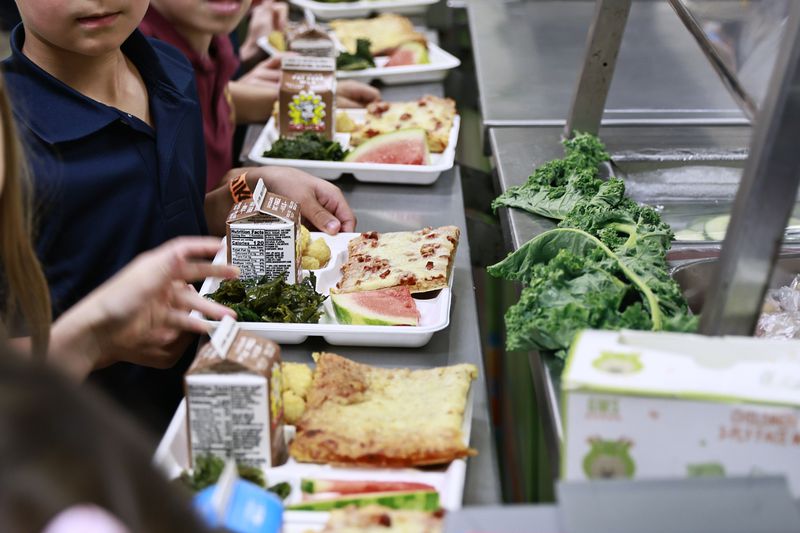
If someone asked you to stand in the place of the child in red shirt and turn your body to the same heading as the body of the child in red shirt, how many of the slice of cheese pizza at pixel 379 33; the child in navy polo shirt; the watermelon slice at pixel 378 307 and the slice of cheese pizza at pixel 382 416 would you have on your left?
1

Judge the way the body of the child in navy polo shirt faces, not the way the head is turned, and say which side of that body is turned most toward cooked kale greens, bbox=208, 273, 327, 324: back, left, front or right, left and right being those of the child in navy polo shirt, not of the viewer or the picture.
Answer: front

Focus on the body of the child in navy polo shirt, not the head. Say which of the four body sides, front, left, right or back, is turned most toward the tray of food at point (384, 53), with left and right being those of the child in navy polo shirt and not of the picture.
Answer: left

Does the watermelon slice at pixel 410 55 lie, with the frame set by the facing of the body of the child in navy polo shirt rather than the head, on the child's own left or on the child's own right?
on the child's own left

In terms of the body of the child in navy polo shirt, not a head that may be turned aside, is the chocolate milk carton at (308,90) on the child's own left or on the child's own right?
on the child's own left

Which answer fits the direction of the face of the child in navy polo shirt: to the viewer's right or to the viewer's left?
to the viewer's right

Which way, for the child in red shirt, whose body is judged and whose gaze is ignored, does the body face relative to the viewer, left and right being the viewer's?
facing the viewer and to the right of the viewer

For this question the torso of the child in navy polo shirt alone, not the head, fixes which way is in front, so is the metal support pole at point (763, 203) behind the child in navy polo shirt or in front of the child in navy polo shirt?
in front

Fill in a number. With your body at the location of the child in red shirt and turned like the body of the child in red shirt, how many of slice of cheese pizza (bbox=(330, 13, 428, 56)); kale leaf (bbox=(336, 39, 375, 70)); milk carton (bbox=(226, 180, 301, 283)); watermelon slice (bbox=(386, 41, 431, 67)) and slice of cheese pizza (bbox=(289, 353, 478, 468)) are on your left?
3

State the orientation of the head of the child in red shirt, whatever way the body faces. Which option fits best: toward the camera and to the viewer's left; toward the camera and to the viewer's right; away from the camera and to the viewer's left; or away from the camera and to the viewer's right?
toward the camera and to the viewer's right

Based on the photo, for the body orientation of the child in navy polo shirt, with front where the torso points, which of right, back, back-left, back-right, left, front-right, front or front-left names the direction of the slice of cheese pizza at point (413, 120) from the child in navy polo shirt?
left

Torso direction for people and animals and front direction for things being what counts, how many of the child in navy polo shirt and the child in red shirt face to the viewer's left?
0

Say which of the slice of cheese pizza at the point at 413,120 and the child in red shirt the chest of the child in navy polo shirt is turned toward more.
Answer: the slice of cheese pizza
